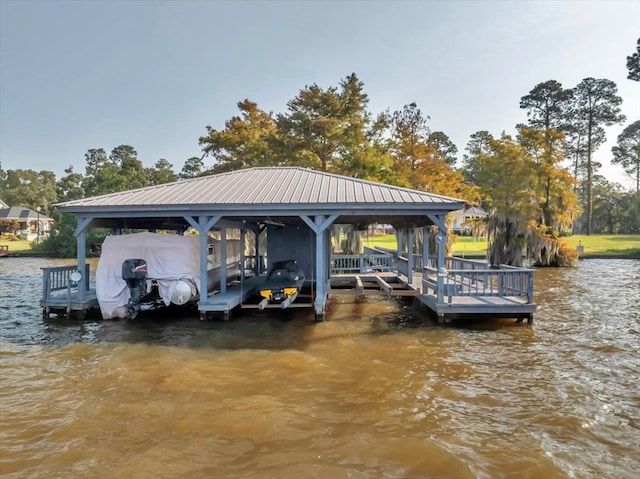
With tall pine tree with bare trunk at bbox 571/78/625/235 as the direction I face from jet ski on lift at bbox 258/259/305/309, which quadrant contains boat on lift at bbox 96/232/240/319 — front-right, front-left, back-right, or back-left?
back-left

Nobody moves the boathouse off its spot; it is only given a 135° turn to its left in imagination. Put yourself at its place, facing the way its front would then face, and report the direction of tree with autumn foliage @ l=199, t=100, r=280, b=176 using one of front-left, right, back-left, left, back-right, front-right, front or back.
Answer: front-left

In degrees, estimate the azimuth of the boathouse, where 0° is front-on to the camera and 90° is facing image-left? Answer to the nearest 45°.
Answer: approximately 0°

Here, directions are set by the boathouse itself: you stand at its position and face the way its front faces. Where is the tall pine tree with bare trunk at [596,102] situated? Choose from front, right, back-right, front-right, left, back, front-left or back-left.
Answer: back-left
